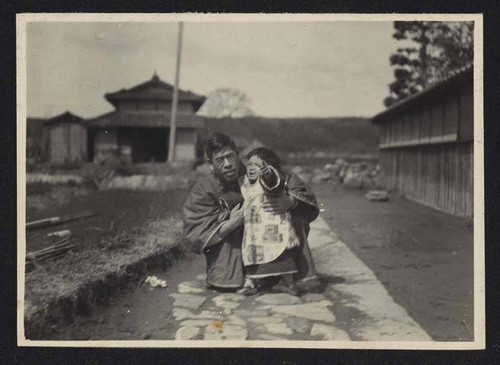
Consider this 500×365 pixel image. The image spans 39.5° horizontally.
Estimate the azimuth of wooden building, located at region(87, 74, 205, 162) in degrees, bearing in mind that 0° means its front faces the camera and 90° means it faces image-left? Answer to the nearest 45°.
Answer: approximately 0°

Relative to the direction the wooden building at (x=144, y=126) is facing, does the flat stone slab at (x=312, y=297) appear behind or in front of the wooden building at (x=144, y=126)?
in front

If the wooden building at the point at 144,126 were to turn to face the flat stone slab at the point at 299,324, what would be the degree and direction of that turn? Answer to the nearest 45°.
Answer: approximately 45° to its left

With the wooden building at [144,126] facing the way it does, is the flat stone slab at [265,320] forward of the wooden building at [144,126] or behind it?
forward

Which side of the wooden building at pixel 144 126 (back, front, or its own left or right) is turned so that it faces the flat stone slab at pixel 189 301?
front
